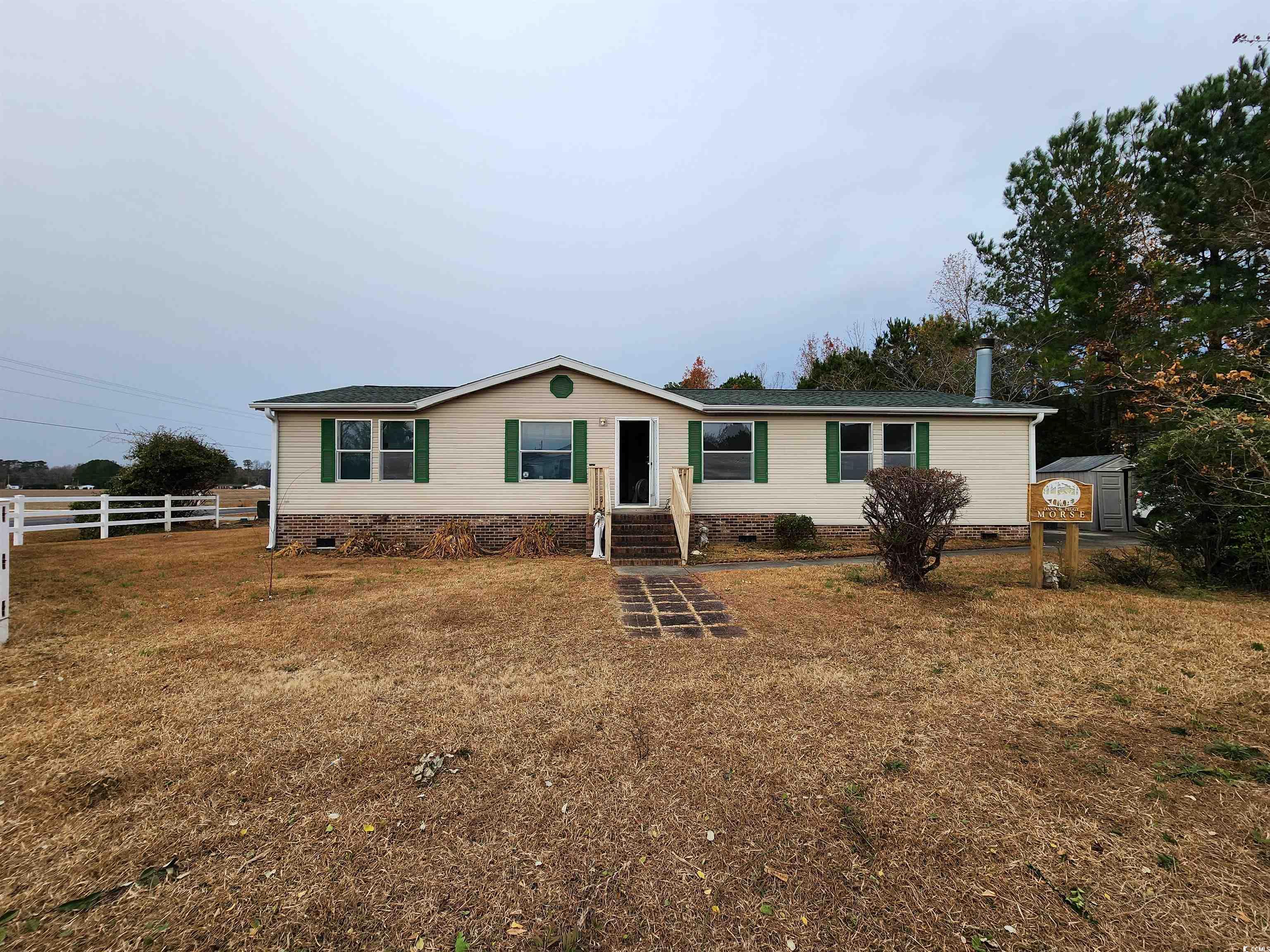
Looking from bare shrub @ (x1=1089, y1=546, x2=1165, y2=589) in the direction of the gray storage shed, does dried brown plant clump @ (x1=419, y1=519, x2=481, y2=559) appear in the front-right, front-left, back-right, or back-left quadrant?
back-left

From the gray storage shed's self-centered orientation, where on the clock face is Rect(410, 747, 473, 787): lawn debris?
The lawn debris is roughly at 2 o'clock from the gray storage shed.

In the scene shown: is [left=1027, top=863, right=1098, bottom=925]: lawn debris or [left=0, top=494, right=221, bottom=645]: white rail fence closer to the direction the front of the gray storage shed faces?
the lawn debris

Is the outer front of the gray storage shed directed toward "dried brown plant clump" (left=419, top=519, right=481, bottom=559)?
no

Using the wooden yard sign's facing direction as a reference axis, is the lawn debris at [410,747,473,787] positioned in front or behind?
in front

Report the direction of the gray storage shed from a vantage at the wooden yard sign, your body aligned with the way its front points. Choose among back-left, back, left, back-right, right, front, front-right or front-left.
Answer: back

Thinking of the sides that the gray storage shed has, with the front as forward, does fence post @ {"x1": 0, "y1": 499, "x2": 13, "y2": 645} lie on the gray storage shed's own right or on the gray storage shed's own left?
on the gray storage shed's own right

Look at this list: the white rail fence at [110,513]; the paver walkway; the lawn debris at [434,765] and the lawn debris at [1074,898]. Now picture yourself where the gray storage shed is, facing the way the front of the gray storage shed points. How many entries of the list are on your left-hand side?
0

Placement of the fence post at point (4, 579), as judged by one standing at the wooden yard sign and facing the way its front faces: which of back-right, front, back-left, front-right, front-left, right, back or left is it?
front-right

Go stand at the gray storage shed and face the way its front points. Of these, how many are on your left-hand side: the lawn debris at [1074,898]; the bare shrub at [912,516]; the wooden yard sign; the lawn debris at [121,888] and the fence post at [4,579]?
0

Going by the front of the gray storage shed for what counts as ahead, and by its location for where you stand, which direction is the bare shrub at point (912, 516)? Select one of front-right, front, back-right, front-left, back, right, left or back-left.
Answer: front-right

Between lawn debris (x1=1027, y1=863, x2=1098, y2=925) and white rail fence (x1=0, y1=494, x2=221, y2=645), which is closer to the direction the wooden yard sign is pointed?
the lawn debris

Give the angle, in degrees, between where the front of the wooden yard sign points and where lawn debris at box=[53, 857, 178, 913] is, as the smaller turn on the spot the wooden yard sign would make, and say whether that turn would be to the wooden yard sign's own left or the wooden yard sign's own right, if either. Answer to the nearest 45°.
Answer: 0° — it already faces it

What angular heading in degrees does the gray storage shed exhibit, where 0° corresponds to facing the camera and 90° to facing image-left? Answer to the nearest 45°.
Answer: approximately 315°

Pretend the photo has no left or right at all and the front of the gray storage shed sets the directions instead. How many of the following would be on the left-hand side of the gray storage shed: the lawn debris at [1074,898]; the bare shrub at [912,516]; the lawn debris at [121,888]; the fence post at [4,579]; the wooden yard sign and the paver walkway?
0

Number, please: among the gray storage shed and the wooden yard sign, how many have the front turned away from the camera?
0

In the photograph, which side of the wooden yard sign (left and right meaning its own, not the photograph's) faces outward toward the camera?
front

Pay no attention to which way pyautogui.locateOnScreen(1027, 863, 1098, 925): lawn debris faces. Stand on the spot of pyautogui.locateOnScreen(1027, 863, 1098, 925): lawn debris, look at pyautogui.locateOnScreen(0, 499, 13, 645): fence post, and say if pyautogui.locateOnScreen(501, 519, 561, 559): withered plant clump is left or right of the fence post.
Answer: right

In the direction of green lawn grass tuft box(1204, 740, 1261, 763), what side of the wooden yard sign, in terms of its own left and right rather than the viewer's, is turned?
front

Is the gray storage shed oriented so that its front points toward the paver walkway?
no

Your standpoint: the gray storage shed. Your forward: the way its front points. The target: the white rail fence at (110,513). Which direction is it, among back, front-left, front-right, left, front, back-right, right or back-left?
right

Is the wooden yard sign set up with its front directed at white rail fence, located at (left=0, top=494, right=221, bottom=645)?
no

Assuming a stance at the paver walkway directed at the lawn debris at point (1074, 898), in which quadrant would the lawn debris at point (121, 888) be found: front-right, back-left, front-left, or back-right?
front-right

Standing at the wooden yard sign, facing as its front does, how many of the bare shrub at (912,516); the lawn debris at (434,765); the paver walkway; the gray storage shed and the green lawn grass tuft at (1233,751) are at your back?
1
